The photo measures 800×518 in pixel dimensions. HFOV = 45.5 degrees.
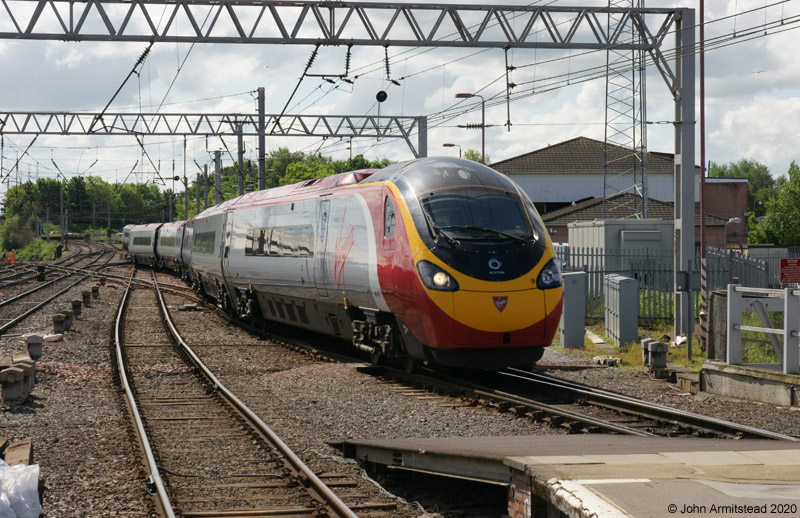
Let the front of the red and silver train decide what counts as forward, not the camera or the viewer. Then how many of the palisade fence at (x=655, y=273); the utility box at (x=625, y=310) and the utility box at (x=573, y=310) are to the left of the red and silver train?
3

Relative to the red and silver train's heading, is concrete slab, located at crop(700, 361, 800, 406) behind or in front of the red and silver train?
in front

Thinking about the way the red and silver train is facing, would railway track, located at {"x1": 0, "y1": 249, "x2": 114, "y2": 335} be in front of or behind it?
behind

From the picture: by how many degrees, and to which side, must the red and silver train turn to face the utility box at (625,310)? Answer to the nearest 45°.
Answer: approximately 90° to its left

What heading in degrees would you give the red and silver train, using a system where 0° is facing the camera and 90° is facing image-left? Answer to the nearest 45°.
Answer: approximately 315°

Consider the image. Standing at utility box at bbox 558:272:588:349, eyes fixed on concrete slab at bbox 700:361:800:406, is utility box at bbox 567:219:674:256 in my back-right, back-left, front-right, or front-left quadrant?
back-left

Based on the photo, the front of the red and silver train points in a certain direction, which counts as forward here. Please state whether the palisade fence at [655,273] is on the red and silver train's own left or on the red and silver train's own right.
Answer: on the red and silver train's own left

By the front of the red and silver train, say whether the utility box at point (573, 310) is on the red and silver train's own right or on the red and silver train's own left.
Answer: on the red and silver train's own left

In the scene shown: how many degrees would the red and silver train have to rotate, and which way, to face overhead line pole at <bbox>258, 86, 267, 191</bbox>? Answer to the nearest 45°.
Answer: approximately 135° to its left
